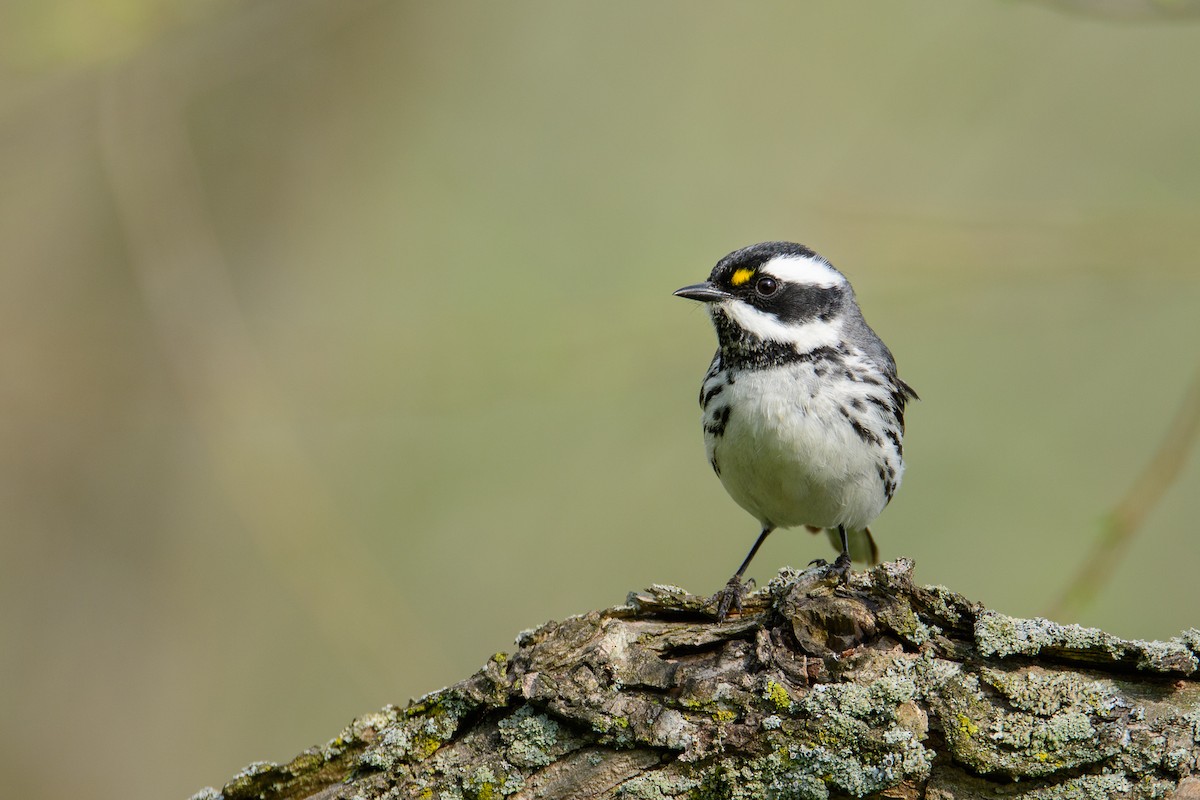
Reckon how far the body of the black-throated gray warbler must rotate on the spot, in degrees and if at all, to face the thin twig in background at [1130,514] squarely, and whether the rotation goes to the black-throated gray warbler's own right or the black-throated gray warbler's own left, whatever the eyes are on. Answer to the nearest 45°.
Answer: approximately 135° to the black-throated gray warbler's own left

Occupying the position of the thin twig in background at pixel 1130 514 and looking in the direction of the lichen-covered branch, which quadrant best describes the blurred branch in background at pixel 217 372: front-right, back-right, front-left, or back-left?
front-right

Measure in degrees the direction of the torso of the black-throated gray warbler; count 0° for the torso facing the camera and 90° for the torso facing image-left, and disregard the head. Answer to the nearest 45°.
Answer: approximately 45°
